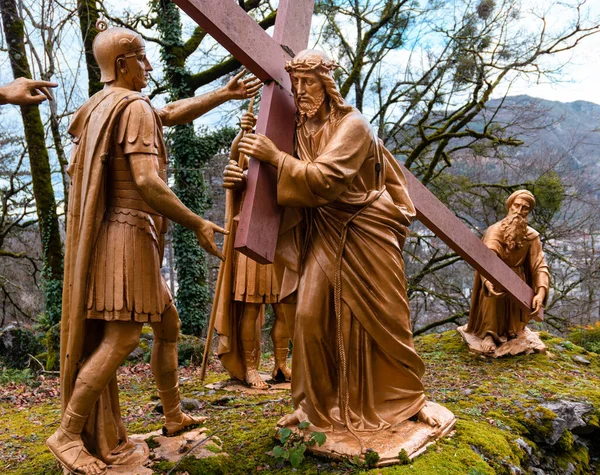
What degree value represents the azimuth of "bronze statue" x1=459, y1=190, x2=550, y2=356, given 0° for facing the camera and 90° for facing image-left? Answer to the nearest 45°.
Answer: approximately 0°

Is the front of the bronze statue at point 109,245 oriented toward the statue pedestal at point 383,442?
yes

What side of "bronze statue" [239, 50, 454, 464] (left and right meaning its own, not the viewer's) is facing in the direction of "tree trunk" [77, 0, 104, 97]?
right

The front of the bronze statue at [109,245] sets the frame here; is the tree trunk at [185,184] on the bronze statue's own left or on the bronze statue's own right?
on the bronze statue's own left

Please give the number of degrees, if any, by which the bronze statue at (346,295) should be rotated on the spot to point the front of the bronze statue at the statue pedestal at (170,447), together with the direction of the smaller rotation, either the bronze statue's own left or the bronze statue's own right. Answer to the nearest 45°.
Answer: approximately 45° to the bronze statue's own right

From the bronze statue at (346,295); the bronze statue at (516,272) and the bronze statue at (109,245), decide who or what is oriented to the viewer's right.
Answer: the bronze statue at (109,245)

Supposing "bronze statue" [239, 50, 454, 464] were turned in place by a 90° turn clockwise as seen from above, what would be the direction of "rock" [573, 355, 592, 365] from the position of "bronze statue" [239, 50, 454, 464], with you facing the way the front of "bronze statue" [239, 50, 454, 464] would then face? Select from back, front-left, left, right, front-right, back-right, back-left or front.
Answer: right

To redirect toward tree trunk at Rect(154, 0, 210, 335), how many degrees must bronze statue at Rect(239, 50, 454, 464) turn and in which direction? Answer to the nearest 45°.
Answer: approximately 90° to its right

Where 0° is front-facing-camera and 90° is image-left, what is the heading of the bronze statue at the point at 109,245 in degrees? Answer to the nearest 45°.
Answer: approximately 270°

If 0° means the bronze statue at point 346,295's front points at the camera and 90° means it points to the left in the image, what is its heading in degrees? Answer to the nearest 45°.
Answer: approximately 45°

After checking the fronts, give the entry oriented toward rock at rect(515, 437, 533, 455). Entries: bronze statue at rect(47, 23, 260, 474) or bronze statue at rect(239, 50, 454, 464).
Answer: bronze statue at rect(47, 23, 260, 474)

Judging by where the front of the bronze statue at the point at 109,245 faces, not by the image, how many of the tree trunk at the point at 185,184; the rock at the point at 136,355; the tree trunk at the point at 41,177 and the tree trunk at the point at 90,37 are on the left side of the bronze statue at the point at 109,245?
4
